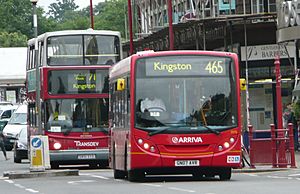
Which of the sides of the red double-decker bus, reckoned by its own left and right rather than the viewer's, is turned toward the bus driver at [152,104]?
front

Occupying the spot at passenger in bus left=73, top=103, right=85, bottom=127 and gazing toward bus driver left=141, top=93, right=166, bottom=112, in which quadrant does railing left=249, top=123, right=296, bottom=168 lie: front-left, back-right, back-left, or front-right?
front-left

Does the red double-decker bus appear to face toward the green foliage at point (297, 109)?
no

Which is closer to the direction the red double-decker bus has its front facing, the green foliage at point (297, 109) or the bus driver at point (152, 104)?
the bus driver

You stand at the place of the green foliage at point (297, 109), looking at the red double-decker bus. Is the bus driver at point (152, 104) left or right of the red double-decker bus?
left

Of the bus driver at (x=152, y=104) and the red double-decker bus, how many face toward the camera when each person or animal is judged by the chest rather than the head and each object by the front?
2

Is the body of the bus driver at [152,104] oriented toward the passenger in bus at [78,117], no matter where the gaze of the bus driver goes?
no

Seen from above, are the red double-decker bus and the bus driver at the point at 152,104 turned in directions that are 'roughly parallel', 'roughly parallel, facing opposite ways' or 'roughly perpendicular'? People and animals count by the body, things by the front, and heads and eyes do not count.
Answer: roughly parallel

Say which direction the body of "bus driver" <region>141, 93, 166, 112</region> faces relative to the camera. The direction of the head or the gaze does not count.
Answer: toward the camera

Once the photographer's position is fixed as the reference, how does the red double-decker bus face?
facing the viewer
